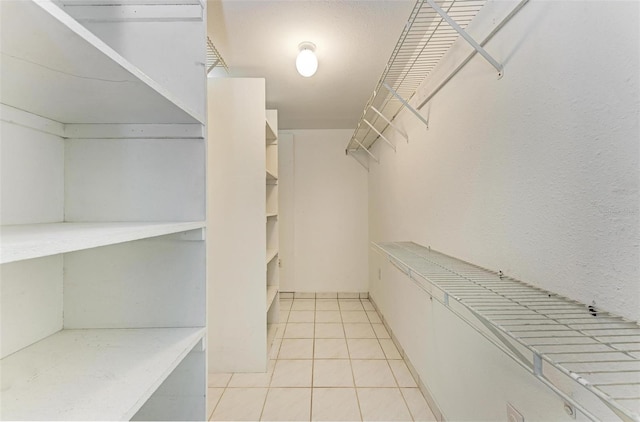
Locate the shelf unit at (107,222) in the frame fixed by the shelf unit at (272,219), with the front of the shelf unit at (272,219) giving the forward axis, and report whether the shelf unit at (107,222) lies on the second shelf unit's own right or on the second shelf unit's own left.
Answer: on the second shelf unit's own right

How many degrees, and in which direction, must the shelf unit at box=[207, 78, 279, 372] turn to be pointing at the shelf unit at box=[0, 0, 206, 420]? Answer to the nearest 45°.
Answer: approximately 90° to its right

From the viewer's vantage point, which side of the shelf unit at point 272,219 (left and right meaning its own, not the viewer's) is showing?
right

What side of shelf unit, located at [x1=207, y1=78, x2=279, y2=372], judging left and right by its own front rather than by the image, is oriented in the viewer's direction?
right

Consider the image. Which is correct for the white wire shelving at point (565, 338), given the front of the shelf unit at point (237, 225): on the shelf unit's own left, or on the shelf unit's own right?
on the shelf unit's own right

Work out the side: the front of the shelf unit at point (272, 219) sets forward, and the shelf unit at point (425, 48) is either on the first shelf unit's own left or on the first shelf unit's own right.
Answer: on the first shelf unit's own right

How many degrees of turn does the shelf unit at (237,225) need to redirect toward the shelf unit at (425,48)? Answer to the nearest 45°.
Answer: approximately 45° to its right
